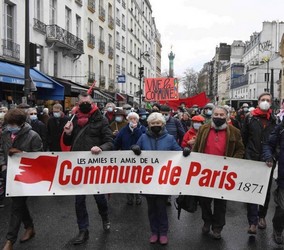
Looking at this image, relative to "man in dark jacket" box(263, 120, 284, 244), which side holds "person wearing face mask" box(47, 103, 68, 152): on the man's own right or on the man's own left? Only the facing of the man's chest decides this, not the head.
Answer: on the man's own right

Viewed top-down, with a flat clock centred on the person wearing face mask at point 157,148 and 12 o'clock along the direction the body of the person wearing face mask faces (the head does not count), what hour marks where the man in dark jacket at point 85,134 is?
The man in dark jacket is roughly at 3 o'clock from the person wearing face mask.

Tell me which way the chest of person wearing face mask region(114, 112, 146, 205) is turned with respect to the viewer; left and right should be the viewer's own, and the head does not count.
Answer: facing the viewer

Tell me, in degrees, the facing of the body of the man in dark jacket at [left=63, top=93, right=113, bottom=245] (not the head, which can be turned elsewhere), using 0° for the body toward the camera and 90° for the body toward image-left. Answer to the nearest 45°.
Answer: approximately 45°

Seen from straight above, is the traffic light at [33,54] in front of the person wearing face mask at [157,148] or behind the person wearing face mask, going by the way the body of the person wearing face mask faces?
behind

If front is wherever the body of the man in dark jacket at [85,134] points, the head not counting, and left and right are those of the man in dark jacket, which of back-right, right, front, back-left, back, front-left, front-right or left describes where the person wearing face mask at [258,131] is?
back-left

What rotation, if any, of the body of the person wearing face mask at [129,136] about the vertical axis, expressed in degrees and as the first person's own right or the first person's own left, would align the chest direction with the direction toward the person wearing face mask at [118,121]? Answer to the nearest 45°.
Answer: approximately 180°

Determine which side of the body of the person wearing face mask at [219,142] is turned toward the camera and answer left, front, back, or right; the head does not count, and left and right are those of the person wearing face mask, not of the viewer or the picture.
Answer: front

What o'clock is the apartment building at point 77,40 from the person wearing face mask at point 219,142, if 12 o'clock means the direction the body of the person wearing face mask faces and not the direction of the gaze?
The apartment building is roughly at 5 o'clock from the person wearing face mask.
